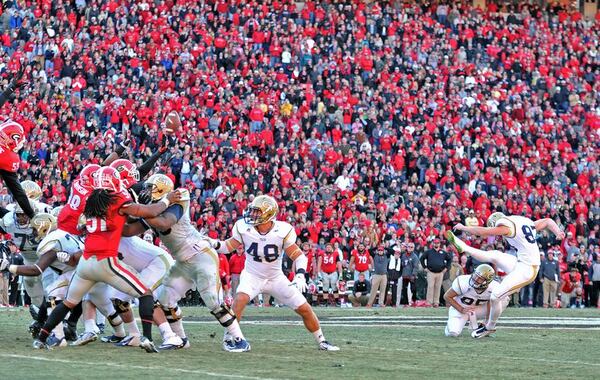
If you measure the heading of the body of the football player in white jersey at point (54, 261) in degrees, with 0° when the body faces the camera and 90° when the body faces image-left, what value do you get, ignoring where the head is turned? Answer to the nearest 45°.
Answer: approximately 90°

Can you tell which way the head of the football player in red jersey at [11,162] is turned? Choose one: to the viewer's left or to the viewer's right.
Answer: to the viewer's right

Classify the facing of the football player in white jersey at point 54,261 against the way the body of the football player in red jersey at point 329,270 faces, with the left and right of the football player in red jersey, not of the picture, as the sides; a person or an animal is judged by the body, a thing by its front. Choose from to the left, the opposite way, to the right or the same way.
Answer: to the right

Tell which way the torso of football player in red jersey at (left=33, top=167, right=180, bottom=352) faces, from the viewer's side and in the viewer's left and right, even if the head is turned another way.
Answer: facing away from the viewer and to the right of the viewer

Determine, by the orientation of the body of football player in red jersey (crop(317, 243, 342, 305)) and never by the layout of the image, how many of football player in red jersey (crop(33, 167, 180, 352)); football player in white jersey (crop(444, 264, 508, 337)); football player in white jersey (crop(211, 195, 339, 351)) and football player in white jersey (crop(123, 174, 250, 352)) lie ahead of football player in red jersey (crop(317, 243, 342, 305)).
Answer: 4

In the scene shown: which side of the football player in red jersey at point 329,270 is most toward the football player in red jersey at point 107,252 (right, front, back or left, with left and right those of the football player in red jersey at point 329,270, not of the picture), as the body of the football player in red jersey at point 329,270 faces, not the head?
front

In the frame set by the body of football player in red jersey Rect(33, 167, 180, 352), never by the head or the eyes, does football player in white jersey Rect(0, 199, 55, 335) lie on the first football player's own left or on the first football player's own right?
on the first football player's own left

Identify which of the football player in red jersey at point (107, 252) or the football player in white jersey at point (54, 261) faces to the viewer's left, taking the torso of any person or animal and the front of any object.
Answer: the football player in white jersey

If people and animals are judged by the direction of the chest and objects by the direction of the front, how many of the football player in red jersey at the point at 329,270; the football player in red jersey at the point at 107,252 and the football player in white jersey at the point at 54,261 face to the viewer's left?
1

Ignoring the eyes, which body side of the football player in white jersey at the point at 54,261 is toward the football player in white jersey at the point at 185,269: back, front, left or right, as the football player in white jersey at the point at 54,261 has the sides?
back

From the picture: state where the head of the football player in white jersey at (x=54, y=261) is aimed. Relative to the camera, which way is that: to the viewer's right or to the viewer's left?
to the viewer's left

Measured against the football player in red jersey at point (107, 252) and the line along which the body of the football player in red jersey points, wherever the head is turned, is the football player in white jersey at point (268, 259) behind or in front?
in front

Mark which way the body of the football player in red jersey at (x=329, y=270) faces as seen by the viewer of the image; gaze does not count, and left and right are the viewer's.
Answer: facing the viewer

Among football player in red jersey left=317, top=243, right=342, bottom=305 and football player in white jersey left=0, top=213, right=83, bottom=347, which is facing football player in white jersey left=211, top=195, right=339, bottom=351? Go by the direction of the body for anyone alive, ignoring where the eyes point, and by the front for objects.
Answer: the football player in red jersey

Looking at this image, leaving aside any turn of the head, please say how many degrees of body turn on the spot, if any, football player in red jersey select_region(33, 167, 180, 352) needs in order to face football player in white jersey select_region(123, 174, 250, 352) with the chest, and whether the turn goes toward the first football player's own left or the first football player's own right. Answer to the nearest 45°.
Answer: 0° — they already face them

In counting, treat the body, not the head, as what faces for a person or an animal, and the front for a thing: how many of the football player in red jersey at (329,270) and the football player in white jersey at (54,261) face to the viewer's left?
1
